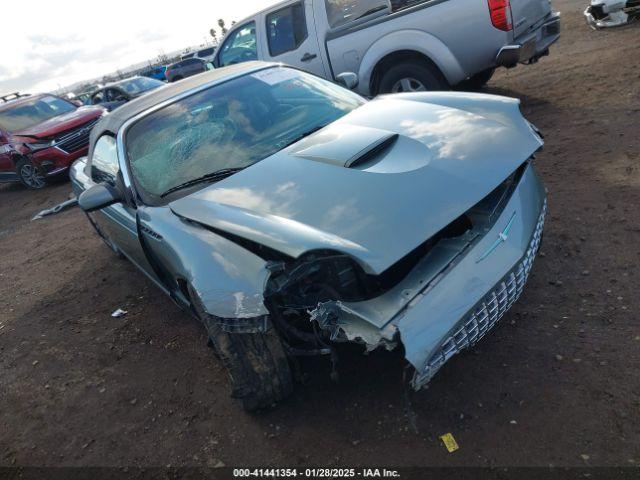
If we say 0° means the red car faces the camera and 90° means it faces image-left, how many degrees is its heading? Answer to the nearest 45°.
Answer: approximately 315°

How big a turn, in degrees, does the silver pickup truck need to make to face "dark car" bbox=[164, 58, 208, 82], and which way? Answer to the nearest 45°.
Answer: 0° — it already faces it

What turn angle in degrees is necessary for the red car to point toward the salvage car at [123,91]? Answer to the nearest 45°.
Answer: approximately 90° to its left

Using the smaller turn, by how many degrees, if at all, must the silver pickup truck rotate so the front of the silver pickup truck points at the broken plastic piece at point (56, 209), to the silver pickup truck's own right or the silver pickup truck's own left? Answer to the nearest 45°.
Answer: approximately 45° to the silver pickup truck's own left

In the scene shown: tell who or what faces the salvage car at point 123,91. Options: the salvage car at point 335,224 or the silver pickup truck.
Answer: the silver pickup truck

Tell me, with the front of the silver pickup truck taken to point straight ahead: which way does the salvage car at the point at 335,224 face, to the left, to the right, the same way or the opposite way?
the opposite way

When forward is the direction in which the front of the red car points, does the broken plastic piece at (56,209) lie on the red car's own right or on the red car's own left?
on the red car's own right

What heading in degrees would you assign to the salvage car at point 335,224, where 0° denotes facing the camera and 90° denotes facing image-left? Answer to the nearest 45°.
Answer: approximately 315°

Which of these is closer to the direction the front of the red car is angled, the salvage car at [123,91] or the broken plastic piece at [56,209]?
the broken plastic piece

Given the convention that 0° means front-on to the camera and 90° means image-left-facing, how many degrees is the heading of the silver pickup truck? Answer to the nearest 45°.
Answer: approximately 135°

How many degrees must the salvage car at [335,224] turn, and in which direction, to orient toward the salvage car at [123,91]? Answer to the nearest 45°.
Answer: approximately 135° to its left
